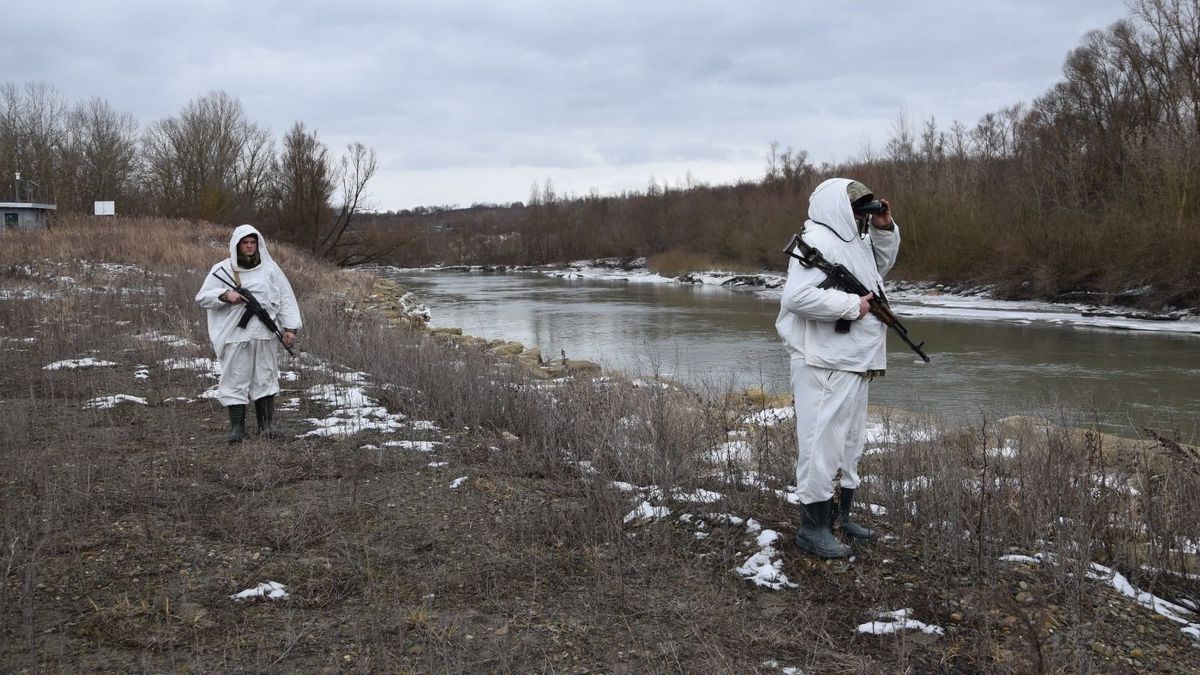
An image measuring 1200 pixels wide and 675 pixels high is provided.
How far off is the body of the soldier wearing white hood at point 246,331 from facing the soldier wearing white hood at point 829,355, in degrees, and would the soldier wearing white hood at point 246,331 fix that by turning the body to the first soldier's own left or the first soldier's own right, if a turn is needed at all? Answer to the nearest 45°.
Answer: approximately 45° to the first soldier's own left

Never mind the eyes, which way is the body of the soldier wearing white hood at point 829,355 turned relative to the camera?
to the viewer's right

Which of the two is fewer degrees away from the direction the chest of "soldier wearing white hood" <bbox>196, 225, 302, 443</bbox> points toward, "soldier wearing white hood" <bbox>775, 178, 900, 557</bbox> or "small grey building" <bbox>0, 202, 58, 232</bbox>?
the soldier wearing white hood

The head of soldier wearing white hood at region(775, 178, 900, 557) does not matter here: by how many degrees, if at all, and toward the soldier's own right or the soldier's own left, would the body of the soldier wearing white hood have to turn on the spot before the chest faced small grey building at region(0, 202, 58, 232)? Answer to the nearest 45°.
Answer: approximately 135° to the soldier's own left

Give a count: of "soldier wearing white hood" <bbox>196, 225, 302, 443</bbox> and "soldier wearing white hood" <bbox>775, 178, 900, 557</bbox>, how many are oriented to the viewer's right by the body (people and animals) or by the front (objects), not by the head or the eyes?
1

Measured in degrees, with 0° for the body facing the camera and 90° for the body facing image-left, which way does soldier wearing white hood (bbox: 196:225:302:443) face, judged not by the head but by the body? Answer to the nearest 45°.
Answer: approximately 0°
